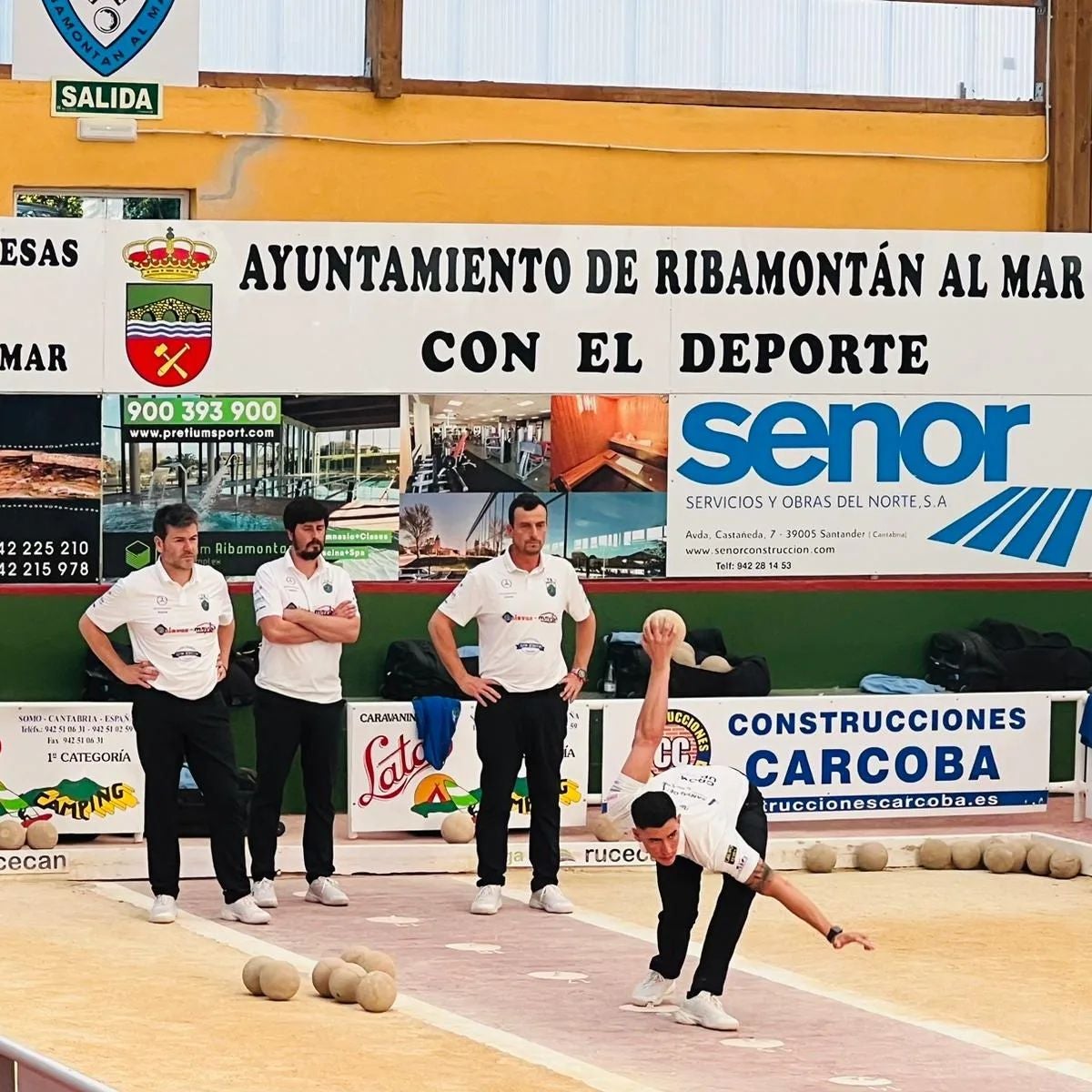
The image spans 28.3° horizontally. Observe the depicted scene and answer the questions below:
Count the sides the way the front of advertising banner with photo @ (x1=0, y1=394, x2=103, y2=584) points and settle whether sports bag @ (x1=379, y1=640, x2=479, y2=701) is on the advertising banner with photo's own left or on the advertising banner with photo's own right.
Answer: on the advertising banner with photo's own left

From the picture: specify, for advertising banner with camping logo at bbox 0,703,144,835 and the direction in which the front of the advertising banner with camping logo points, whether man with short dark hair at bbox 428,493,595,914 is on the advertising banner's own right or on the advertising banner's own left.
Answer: on the advertising banner's own left

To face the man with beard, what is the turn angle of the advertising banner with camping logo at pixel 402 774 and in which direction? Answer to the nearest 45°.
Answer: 0° — it already faces them

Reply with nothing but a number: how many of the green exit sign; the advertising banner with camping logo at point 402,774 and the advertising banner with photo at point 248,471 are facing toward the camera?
3

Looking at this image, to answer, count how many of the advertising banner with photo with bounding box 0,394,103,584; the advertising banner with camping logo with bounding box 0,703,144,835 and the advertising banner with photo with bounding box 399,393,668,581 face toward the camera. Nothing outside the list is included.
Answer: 3

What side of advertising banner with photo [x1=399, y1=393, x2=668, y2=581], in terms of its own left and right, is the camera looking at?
front

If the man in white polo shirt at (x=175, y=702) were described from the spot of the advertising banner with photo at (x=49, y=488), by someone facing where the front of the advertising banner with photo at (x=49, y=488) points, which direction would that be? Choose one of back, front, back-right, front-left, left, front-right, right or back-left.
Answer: front

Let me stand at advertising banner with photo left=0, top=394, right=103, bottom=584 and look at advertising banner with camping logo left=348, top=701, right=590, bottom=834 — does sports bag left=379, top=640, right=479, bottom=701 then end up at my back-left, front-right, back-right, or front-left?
front-left

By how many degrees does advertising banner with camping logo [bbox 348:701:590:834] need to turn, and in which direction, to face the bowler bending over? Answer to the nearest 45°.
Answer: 0° — it already faces them

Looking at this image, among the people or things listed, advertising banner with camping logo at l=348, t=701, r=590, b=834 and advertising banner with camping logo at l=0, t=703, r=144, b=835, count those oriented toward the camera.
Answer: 2

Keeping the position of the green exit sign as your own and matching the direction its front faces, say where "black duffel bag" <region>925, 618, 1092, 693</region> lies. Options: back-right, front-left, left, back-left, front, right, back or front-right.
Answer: left

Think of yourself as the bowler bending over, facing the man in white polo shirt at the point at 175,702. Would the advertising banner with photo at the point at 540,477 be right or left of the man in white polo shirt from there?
right

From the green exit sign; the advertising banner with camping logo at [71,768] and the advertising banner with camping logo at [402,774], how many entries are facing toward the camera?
3

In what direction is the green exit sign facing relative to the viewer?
toward the camera

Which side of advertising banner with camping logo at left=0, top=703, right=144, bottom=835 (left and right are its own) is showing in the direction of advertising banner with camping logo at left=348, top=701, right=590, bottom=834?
left

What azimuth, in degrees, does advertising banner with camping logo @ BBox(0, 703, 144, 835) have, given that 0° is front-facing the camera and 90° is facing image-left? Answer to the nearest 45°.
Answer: approximately 0°
